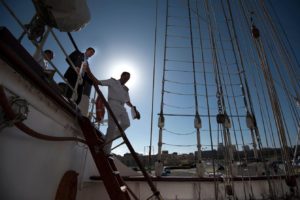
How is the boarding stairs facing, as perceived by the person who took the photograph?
facing the viewer and to the right of the viewer

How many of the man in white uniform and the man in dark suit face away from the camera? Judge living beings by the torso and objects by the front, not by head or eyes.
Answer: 0

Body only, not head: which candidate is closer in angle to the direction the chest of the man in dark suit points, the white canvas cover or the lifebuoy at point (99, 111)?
the lifebuoy
